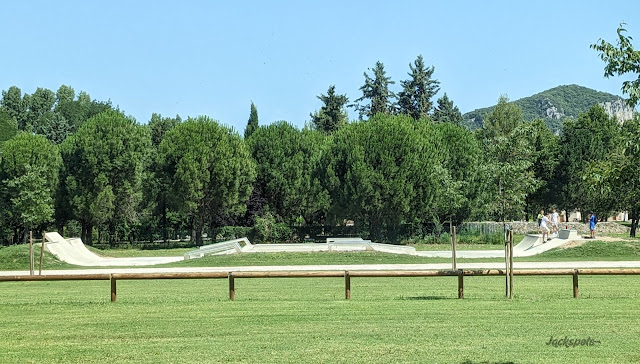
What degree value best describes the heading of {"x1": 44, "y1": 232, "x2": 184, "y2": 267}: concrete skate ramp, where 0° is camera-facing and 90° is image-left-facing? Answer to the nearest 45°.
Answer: approximately 270°

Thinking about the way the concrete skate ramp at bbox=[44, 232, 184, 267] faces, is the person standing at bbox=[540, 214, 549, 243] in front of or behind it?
in front
